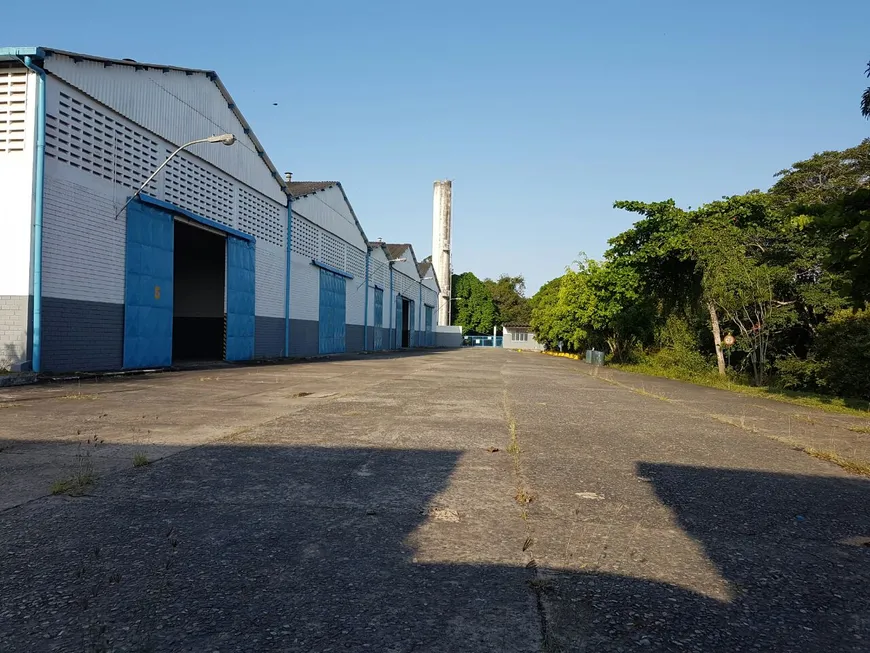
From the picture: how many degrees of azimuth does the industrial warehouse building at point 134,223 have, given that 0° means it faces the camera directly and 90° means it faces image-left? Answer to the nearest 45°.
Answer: approximately 315°

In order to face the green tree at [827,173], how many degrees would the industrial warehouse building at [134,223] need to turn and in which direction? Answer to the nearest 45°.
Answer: approximately 45° to its left

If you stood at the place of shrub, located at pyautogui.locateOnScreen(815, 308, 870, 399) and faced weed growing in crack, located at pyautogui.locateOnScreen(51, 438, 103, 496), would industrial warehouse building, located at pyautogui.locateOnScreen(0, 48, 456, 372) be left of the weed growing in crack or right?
right

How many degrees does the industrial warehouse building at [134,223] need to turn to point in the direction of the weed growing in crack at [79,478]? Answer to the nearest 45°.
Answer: approximately 45° to its right
